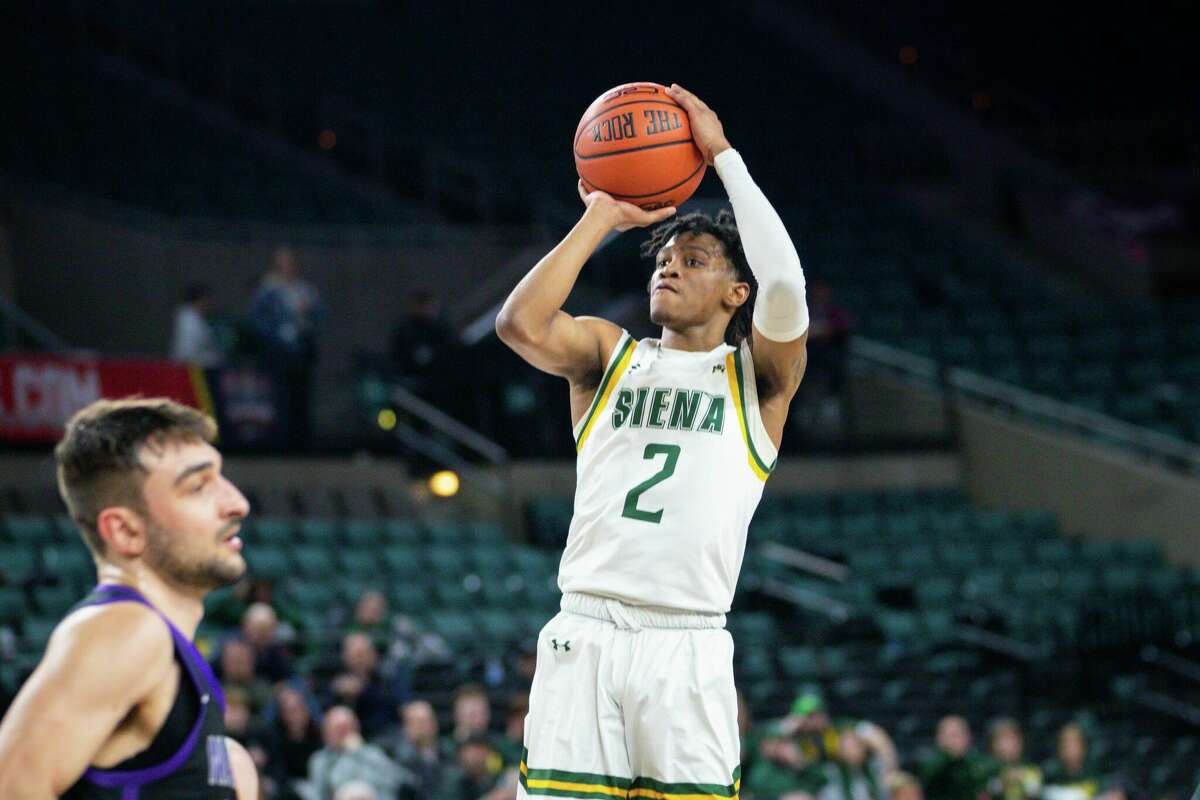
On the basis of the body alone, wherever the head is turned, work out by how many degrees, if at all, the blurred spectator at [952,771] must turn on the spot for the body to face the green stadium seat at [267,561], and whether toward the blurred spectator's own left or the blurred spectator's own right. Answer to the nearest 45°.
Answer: approximately 90° to the blurred spectator's own right

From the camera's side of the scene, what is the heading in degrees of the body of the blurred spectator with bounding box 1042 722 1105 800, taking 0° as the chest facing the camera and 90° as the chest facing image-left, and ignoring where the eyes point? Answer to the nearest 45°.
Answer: approximately 0°

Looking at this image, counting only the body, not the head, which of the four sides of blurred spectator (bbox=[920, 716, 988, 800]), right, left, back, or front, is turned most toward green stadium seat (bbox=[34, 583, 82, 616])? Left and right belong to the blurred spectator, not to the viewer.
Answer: right

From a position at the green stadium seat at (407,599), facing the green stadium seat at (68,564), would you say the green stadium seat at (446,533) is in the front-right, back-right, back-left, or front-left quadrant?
back-right

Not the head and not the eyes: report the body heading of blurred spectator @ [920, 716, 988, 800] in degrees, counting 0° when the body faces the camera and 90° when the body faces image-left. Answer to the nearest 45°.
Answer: approximately 0°

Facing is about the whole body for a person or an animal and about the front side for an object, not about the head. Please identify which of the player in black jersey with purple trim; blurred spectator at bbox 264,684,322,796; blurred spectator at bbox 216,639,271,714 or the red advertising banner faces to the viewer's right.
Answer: the player in black jersey with purple trim
